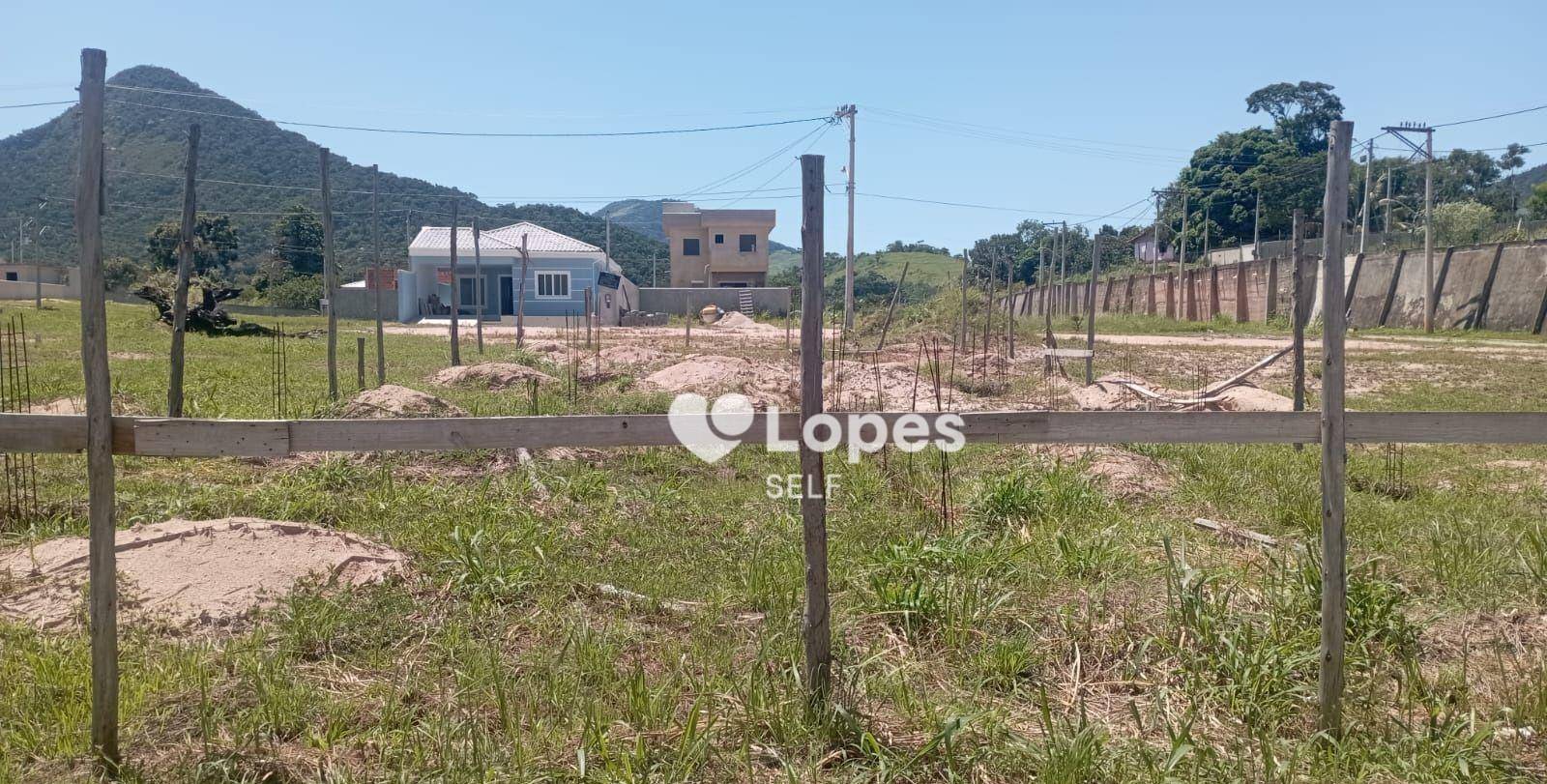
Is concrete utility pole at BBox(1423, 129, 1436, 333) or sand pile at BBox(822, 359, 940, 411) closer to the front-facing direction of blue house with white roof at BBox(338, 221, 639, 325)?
the sand pile

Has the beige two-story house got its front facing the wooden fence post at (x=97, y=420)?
yes

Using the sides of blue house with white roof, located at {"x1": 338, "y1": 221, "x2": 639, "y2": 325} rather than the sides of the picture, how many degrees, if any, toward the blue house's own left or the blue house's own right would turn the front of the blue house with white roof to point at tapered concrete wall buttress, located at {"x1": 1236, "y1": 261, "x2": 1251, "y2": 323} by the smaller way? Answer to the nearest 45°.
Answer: approximately 90° to the blue house's own left

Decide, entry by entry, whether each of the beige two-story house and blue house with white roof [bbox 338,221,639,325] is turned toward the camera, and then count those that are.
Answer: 2

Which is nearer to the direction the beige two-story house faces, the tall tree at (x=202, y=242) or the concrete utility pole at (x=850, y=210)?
the concrete utility pole

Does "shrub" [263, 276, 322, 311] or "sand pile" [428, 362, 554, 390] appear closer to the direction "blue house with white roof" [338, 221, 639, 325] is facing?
the sand pile

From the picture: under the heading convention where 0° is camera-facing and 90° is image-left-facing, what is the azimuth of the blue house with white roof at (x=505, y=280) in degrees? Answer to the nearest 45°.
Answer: approximately 0°

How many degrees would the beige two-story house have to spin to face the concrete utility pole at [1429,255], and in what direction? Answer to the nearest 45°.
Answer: approximately 45° to its left

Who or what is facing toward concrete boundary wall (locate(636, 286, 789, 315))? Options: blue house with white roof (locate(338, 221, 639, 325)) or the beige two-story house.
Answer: the beige two-story house

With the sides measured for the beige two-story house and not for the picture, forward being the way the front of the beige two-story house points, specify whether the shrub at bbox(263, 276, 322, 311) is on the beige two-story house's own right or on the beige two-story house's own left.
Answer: on the beige two-story house's own right
